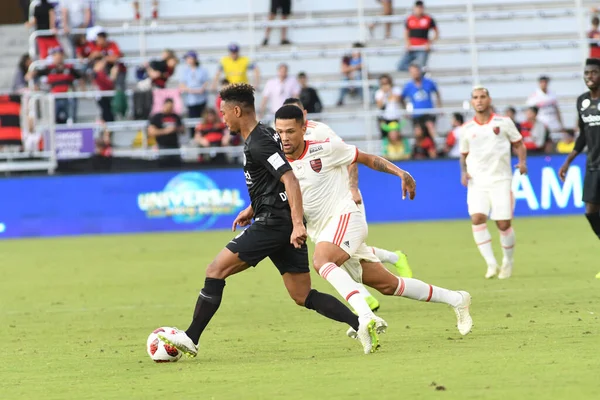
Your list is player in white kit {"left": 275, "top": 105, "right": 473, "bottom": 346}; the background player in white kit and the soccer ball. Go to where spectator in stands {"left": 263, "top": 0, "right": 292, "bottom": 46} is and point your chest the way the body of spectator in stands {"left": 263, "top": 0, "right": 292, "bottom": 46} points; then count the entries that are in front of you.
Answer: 3

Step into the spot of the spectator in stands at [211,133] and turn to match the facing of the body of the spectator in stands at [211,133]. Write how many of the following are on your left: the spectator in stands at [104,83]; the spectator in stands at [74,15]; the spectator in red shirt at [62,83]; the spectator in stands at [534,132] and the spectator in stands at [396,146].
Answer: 2

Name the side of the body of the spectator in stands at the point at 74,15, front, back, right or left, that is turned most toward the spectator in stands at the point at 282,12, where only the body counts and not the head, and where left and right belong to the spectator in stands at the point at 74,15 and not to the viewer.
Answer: left

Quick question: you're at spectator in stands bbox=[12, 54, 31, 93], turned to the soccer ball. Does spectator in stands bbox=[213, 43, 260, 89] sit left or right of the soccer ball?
left

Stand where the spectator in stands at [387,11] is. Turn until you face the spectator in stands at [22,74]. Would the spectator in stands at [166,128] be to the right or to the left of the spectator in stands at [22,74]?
left

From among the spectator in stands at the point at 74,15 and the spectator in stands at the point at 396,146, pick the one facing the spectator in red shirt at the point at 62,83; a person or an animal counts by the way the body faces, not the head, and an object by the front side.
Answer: the spectator in stands at the point at 74,15

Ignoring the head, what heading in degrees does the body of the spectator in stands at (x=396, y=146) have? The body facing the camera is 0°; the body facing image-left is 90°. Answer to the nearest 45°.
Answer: approximately 0°
